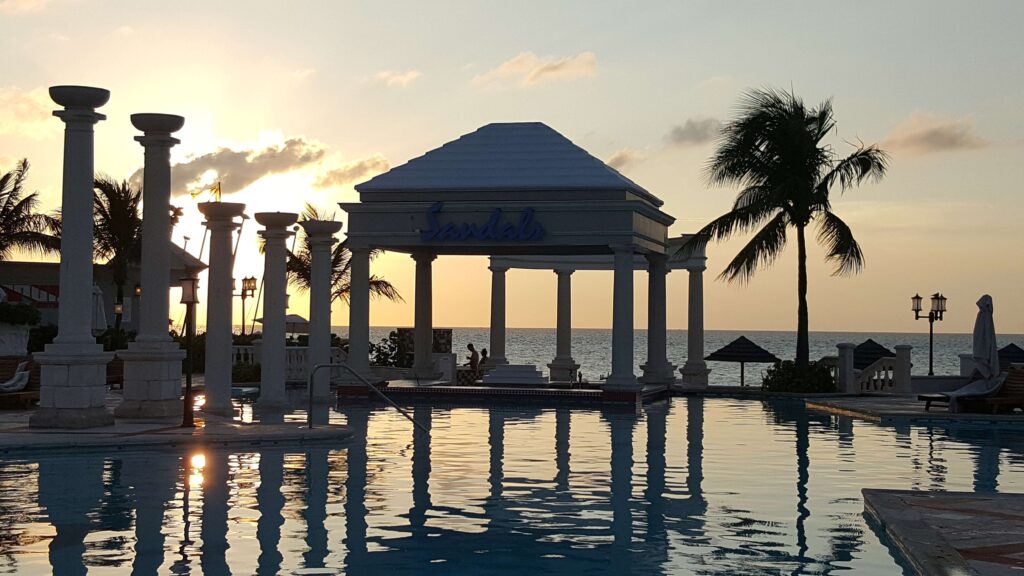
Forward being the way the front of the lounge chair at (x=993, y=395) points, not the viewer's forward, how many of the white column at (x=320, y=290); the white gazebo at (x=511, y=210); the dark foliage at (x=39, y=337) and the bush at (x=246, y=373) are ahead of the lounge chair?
4

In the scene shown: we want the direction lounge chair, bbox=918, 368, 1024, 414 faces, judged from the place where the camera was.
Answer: facing to the left of the viewer

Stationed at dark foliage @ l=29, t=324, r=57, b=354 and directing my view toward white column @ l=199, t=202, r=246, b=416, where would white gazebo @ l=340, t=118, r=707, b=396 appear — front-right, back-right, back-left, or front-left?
front-left

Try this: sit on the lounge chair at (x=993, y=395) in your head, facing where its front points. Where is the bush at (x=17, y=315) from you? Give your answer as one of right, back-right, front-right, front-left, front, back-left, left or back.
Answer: front

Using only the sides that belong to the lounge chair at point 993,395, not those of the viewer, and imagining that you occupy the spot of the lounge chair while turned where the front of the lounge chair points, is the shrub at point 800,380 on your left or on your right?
on your right

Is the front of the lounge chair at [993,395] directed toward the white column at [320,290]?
yes

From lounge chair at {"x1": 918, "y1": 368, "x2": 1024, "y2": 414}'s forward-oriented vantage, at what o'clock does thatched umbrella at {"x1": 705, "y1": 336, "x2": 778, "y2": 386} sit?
The thatched umbrella is roughly at 2 o'clock from the lounge chair.

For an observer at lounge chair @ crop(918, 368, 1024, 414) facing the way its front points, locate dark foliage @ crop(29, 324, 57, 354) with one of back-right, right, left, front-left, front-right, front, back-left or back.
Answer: front

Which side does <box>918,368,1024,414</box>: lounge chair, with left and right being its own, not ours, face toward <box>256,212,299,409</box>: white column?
front

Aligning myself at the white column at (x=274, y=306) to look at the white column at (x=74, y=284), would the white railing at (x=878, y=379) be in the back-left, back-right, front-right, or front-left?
back-left

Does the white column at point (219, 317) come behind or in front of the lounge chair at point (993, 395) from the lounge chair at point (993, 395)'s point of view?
in front

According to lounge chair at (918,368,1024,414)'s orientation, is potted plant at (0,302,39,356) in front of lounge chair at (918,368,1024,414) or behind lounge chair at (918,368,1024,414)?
in front
